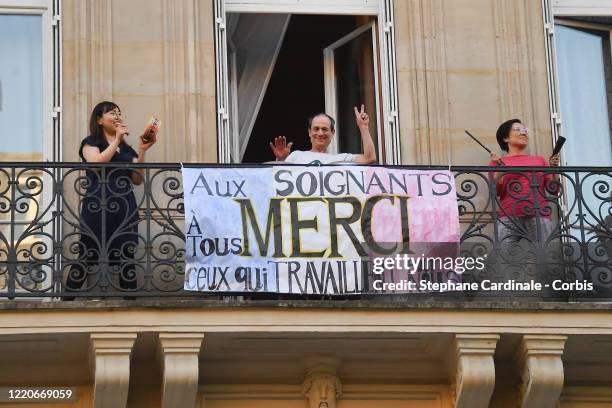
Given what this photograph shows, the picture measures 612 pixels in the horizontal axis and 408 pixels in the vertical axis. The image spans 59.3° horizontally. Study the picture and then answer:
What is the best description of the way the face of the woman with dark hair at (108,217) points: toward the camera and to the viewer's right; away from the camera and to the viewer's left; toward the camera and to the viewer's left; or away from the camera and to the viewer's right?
toward the camera and to the viewer's right

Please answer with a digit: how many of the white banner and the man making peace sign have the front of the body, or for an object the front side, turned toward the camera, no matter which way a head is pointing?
2

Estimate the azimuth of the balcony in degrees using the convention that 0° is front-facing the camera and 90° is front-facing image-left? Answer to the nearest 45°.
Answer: approximately 0°

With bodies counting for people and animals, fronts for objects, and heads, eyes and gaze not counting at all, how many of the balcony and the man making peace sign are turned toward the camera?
2
